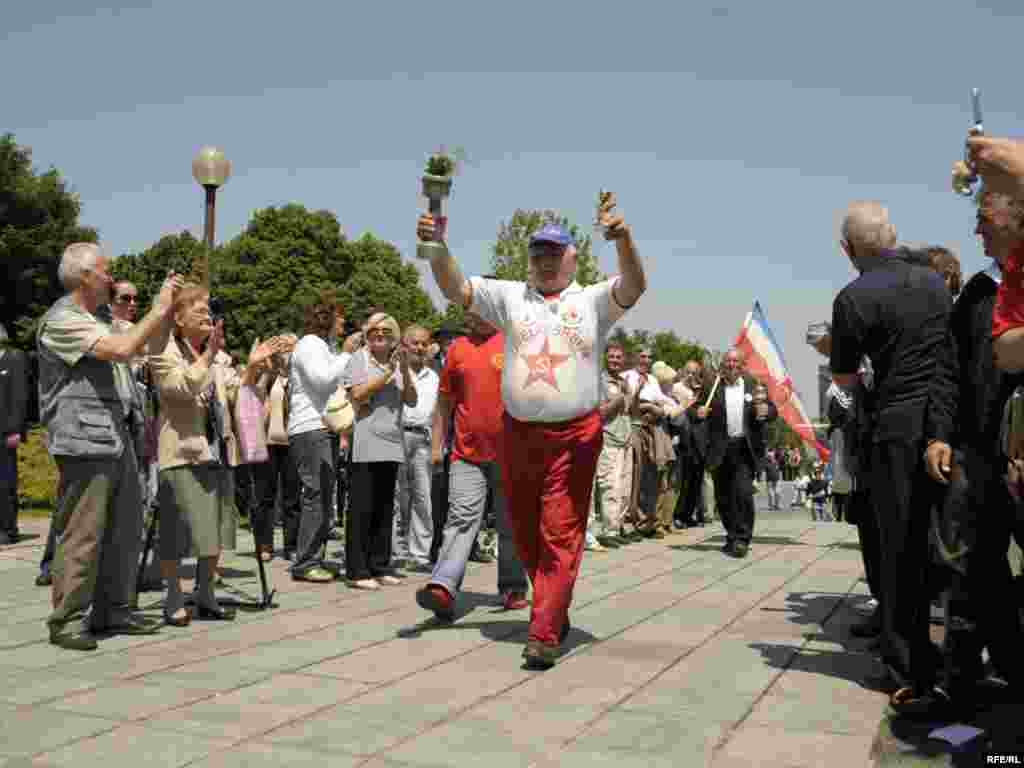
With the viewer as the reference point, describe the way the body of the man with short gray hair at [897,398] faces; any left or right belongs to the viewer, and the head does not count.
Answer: facing away from the viewer and to the left of the viewer

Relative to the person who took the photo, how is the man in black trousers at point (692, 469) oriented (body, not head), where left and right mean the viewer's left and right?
facing the viewer

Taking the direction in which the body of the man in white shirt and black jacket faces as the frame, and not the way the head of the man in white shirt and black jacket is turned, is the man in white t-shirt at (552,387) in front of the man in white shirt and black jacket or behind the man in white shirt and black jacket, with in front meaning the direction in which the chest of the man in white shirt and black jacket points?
in front

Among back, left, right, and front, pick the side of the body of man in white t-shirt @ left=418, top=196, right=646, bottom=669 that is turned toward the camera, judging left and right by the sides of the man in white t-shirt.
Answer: front

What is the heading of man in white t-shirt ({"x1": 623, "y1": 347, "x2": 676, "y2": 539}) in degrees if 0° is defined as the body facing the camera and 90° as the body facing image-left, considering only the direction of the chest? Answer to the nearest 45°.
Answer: approximately 315°

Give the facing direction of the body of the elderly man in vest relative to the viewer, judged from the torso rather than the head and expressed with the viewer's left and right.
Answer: facing to the right of the viewer

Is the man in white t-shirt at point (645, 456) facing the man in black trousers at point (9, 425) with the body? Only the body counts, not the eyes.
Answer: no

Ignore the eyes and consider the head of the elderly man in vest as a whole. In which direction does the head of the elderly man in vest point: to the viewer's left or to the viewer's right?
to the viewer's right

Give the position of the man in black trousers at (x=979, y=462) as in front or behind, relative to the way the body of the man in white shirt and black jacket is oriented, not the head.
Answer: in front

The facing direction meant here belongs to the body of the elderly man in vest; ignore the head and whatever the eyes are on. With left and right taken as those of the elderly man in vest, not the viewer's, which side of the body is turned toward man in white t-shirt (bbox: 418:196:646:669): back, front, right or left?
front

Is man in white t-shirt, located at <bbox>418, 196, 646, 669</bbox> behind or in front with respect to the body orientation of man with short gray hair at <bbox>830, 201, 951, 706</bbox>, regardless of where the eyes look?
in front

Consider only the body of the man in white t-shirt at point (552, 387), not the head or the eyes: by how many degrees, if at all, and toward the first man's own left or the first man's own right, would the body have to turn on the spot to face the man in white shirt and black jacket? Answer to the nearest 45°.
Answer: approximately 180°

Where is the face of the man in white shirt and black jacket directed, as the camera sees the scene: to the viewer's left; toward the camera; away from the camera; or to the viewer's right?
toward the camera

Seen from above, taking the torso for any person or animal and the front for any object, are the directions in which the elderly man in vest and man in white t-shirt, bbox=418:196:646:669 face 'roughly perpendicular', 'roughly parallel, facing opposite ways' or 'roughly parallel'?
roughly perpendicular

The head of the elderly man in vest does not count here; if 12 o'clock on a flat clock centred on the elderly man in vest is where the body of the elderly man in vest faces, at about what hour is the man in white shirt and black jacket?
The man in white shirt and black jacket is roughly at 11 o'clock from the elderly man in vest.

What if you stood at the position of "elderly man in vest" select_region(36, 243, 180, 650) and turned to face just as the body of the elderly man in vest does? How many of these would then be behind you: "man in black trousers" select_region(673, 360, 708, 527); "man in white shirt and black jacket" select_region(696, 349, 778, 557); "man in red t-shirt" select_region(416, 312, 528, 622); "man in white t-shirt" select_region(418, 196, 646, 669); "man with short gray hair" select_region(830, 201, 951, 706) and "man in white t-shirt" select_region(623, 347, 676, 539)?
0

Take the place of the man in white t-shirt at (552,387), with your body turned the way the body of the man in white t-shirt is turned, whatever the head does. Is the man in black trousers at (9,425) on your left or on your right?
on your right

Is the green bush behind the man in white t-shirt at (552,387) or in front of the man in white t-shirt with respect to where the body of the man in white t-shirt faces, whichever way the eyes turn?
behind

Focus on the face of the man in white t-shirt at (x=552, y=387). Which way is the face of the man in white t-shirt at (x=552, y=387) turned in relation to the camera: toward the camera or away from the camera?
toward the camera

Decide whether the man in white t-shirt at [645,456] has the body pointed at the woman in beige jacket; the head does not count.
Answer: no

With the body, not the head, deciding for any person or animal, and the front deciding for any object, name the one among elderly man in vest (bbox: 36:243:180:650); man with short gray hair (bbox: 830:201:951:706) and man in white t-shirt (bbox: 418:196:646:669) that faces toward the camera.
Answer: the man in white t-shirt

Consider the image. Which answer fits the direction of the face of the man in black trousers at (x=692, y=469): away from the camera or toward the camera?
toward the camera
